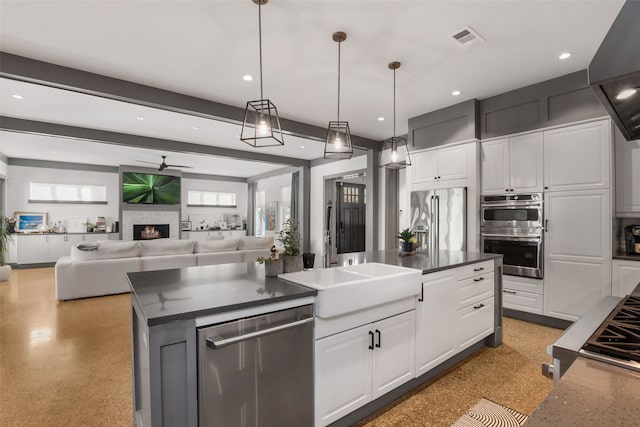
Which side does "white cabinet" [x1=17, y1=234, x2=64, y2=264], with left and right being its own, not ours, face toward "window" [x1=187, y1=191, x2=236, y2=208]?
left

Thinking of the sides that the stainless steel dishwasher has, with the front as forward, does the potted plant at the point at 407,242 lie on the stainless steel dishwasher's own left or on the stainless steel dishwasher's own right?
on the stainless steel dishwasher's own left

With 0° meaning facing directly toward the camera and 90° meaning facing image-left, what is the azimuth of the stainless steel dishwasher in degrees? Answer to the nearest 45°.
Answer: approximately 315°

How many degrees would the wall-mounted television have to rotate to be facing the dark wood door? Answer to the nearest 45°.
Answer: approximately 45° to its left

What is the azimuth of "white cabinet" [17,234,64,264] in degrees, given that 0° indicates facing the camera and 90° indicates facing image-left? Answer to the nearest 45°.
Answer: approximately 0°

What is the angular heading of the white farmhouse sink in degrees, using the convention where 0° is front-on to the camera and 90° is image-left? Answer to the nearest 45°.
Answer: approximately 315°

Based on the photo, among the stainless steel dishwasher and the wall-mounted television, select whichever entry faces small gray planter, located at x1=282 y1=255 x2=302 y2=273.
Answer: the wall-mounted television

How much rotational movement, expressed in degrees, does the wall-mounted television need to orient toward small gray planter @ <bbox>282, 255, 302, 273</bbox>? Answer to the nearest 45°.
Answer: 0° — it already faces it

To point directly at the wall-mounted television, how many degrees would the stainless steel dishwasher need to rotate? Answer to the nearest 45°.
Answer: approximately 135° to its left
